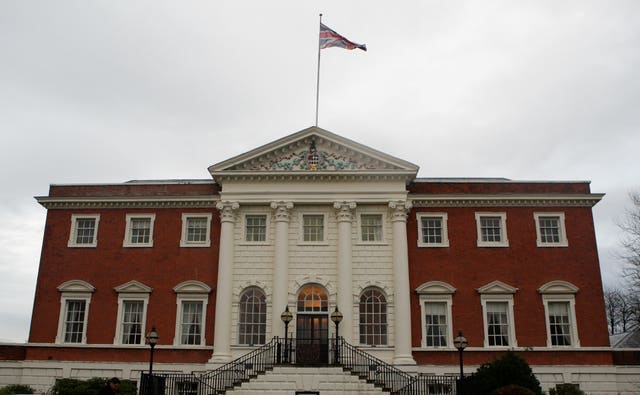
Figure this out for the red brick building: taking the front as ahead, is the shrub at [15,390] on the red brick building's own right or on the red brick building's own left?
on the red brick building's own right

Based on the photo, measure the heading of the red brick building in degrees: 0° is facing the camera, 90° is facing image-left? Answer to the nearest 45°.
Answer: approximately 0°

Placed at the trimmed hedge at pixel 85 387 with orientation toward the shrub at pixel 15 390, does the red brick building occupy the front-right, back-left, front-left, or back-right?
back-right
